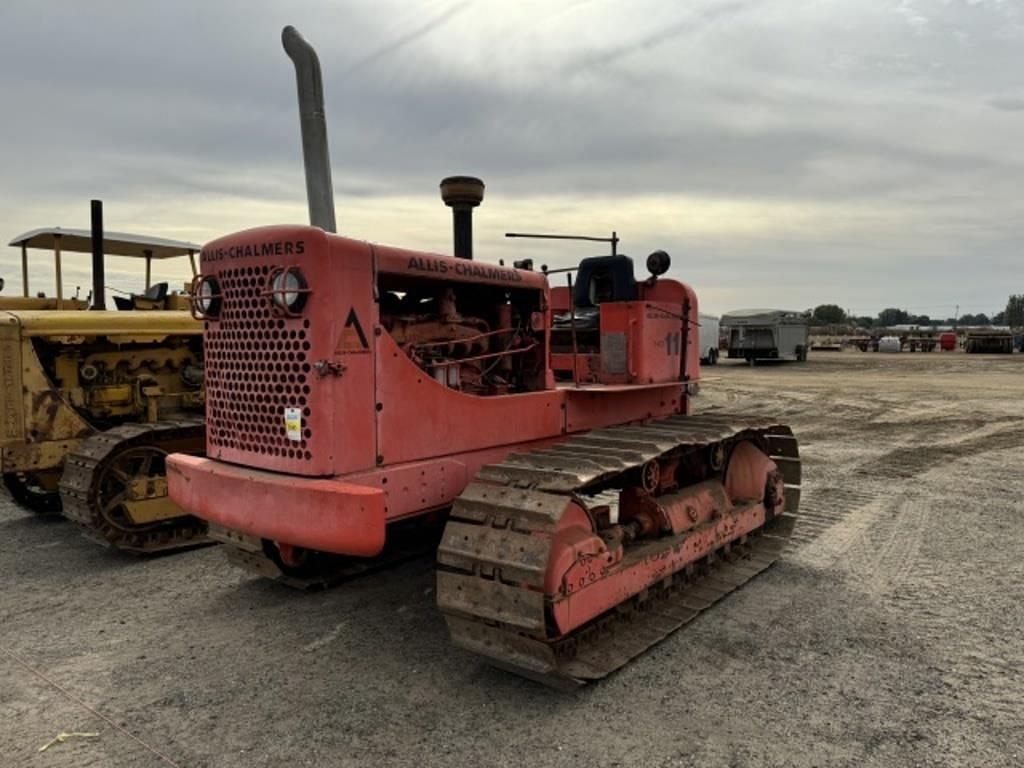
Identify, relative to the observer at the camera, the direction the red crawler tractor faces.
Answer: facing the viewer and to the left of the viewer

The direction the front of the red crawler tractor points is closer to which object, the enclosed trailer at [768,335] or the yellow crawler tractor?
the yellow crawler tractor

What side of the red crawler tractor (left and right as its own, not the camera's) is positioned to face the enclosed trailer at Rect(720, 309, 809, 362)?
back

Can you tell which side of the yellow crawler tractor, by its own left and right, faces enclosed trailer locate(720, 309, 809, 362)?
back

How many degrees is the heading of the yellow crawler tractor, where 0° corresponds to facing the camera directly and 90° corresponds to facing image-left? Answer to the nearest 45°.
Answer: approximately 45°

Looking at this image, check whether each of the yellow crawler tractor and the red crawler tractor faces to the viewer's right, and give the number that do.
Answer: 0

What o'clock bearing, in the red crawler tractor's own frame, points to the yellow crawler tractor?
The yellow crawler tractor is roughly at 3 o'clock from the red crawler tractor.

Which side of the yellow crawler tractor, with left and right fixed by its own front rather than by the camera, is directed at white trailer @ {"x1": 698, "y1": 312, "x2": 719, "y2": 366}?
back

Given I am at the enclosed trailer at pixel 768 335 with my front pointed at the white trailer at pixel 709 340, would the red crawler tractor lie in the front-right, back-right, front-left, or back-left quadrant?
front-left
